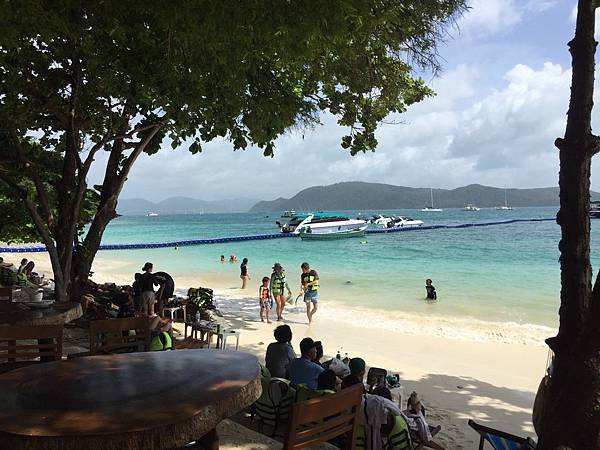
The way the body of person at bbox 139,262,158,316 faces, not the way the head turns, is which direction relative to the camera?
away from the camera

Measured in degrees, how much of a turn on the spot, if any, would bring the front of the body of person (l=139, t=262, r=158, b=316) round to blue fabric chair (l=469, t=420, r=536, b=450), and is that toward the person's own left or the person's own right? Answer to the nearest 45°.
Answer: approximately 180°

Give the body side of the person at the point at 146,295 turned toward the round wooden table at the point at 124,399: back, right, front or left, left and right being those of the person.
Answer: back

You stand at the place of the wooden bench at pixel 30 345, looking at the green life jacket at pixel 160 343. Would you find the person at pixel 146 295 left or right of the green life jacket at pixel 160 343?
left

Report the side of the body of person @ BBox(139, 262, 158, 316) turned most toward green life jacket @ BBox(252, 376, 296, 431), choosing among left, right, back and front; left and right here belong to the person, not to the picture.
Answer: back

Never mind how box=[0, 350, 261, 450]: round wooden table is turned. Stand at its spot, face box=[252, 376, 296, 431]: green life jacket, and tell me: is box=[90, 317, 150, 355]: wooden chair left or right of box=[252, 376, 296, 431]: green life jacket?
left

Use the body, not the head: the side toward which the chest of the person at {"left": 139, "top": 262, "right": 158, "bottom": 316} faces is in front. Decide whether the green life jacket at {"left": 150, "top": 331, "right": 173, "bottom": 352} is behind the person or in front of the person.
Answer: behind
